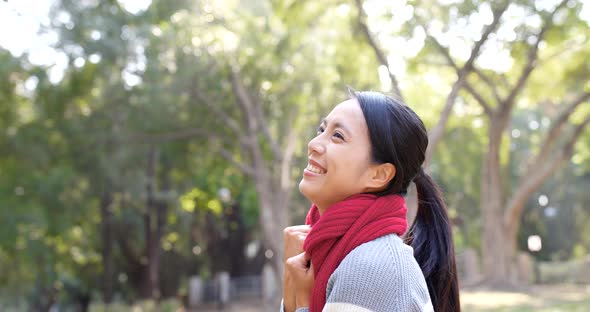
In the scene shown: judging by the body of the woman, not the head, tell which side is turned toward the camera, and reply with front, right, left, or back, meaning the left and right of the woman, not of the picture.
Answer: left

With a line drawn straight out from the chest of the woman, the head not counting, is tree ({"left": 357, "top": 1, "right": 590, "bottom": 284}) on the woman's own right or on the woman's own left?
on the woman's own right
